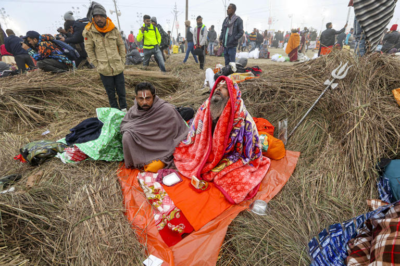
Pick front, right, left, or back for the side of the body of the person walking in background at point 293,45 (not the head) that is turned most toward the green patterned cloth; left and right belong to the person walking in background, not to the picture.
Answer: back

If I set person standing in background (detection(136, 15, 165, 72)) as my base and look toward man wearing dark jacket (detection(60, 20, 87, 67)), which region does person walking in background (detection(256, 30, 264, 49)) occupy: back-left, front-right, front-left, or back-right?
back-right

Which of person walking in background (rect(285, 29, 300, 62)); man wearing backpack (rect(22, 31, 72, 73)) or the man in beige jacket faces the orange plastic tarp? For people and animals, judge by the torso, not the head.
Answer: the man in beige jacket

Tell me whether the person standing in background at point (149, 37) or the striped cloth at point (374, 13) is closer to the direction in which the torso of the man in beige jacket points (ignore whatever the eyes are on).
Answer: the striped cloth

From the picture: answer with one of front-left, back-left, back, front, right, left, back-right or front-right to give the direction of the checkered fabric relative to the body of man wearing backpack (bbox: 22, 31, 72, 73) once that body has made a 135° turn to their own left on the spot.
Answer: front-right

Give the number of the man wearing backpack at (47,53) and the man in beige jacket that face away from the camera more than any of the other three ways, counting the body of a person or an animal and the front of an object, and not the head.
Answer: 0

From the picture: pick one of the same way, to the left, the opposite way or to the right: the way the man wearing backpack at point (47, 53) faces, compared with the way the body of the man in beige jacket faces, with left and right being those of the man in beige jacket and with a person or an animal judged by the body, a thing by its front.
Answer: to the right

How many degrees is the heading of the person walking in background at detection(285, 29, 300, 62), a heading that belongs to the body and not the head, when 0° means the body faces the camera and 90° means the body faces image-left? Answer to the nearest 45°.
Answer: approximately 180°

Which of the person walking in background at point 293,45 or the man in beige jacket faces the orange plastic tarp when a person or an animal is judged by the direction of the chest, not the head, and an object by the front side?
the man in beige jacket

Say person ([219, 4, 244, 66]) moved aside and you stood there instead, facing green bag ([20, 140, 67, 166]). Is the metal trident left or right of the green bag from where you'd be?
left

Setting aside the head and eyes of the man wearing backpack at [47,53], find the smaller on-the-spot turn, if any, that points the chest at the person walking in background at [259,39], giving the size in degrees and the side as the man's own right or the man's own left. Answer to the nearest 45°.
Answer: approximately 180°

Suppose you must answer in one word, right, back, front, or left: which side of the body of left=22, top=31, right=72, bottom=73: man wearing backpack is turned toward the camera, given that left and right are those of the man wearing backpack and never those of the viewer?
left

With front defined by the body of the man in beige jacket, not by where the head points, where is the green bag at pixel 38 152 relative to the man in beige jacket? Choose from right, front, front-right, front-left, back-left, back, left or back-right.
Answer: front-right

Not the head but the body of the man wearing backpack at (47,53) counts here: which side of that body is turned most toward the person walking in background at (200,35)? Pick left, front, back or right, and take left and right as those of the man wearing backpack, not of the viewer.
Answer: back

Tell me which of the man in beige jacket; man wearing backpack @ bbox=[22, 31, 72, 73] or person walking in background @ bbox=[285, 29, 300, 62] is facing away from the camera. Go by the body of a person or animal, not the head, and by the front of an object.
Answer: the person walking in background

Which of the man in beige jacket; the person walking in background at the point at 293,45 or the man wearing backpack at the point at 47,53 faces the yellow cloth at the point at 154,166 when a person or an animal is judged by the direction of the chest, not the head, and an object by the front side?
the man in beige jacket

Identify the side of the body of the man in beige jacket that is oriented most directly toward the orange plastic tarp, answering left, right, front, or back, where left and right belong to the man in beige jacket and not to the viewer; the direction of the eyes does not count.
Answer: front
